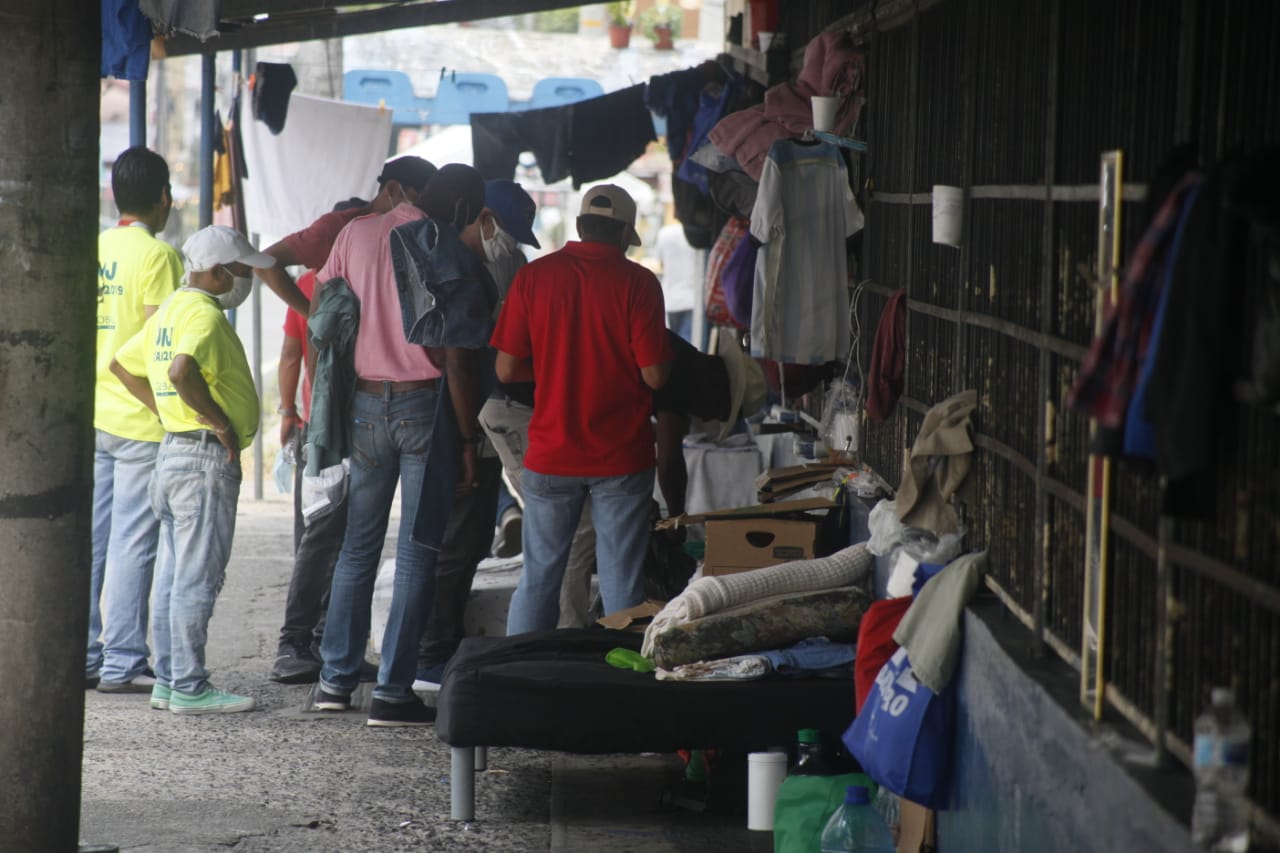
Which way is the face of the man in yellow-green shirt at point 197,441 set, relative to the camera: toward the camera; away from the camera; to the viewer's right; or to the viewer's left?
to the viewer's right

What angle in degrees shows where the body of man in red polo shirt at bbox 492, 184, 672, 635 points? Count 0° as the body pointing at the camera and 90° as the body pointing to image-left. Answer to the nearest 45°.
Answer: approximately 180°
